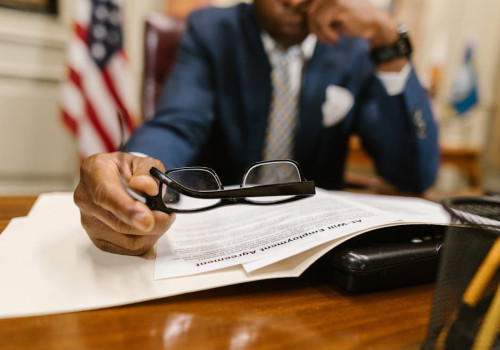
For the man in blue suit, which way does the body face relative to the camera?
toward the camera

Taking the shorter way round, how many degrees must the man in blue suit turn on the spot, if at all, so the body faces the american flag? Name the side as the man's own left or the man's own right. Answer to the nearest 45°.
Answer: approximately 135° to the man's own right

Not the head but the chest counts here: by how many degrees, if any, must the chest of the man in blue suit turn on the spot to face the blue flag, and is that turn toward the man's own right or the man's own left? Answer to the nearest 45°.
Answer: approximately 135° to the man's own left

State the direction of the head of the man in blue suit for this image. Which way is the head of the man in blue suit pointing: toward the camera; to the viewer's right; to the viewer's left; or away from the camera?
toward the camera

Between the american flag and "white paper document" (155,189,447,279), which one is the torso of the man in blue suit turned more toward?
the white paper document

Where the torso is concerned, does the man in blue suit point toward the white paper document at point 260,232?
yes

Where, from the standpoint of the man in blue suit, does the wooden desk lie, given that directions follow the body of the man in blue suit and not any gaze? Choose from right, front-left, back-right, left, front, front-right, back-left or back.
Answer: front

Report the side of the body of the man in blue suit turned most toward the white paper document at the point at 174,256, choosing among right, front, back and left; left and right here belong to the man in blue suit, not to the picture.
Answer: front
